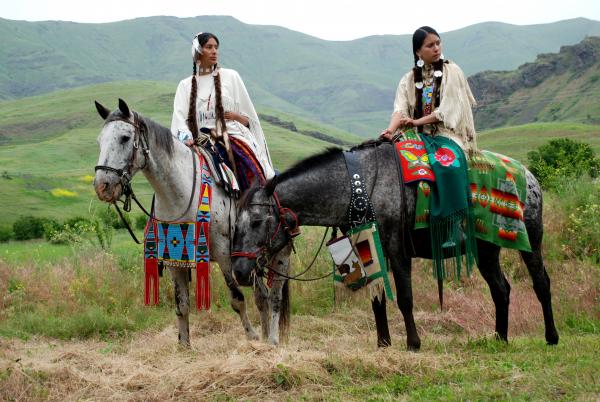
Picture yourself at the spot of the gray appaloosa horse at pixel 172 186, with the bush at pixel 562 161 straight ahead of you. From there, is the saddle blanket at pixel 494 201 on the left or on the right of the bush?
right

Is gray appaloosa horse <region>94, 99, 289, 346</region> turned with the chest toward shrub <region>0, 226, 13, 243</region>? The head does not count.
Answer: no

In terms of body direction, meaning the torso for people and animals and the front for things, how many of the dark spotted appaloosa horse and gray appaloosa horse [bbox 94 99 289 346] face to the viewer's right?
0

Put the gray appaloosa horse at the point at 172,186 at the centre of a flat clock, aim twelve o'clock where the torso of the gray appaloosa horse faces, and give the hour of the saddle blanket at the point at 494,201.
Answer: The saddle blanket is roughly at 8 o'clock from the gray appaloosa horse.

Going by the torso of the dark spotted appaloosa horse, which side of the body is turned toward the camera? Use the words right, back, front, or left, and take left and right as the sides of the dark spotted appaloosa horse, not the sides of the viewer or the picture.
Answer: left

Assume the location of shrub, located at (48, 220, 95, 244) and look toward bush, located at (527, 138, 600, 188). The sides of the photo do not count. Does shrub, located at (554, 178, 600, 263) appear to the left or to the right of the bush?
right

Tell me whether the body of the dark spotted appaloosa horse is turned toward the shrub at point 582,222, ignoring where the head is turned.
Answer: no

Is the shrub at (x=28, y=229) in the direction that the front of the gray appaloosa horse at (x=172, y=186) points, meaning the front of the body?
no

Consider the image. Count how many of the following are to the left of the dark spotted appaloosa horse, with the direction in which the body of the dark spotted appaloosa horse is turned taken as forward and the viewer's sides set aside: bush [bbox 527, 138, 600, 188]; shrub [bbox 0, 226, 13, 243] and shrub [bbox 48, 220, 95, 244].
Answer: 0

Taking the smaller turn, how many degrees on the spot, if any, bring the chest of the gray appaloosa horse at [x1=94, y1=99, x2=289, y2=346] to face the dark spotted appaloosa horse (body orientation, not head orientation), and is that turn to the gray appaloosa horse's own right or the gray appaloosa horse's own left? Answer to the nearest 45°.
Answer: approximately 90° to the gray appaloosa horse's own left

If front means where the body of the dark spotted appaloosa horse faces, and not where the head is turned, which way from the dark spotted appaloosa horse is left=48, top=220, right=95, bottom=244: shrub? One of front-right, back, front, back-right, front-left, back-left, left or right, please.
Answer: front-right

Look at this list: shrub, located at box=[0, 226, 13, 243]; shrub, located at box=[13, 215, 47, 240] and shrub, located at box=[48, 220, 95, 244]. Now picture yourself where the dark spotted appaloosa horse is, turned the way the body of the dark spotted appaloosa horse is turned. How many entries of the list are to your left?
0

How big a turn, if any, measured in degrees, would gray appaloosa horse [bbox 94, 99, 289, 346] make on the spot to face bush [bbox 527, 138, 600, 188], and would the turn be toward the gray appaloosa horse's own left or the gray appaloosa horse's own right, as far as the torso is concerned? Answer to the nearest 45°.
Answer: approximately 180°

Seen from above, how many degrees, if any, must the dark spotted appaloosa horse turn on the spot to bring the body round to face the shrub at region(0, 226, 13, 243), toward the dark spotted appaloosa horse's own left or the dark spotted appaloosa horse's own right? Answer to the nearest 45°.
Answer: approximately 45° to the dark spotted appaloosa horse's own right
